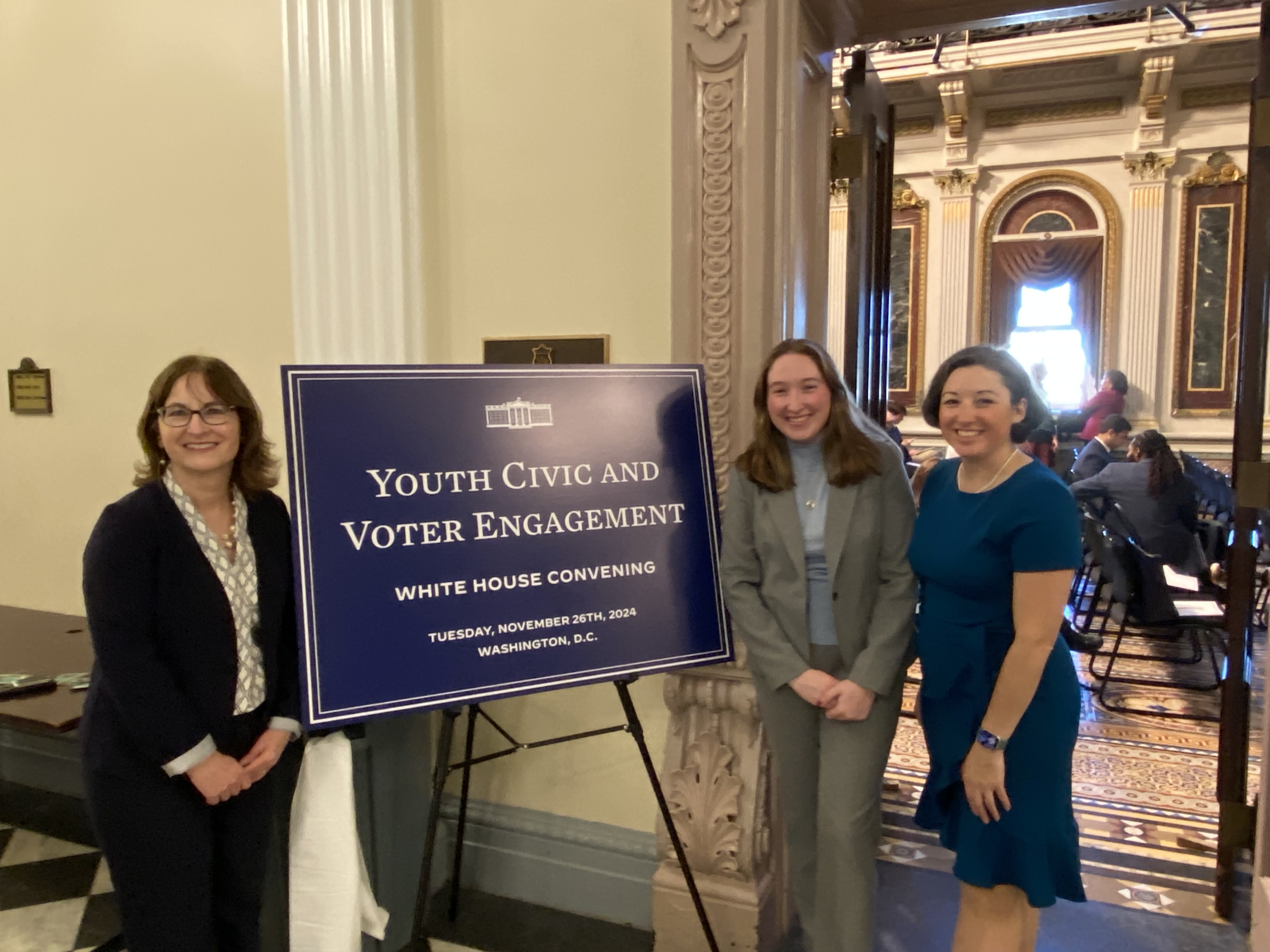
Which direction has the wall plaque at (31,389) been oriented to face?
toward the camera

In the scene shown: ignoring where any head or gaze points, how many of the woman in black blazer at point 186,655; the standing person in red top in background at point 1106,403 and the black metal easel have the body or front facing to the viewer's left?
1

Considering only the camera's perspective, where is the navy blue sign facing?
facing the viewer and to the right of the viewer

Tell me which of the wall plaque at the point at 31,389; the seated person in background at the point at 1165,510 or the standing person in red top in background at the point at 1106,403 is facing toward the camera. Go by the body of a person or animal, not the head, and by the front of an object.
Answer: the wall plaque

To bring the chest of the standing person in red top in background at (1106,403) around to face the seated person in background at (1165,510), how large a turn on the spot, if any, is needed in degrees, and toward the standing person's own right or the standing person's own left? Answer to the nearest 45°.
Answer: approximately 90° to the standing person's own left

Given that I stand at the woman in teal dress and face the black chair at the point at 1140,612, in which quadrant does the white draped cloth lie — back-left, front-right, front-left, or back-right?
back-left

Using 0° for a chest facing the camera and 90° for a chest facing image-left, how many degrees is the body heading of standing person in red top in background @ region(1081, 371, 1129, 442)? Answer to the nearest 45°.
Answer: approximately 90°

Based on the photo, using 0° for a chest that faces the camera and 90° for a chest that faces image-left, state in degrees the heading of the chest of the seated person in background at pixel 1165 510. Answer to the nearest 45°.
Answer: approximately 135°

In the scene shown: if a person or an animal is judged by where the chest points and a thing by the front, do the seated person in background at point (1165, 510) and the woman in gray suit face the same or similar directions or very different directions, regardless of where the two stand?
very different directions

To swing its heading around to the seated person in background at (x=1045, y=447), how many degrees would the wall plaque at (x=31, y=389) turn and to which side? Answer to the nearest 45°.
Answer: approximately 90° to its left

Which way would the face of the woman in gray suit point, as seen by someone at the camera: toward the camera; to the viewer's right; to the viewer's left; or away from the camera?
toward the camera

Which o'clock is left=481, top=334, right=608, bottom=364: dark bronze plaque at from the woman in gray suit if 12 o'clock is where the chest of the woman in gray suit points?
The dark bronze plaque is roughly at 4 o'clock from the woman in gray suit.

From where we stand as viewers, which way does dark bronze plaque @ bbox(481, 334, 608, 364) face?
facing the viewer

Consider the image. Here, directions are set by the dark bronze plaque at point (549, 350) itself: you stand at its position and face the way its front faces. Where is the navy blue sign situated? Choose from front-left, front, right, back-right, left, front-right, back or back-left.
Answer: front

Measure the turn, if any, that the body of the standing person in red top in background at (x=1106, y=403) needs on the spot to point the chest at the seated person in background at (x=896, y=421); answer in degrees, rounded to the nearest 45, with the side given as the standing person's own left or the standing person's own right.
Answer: approximately 45° to the standing person's own left

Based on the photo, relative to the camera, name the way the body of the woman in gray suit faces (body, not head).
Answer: toward the camera

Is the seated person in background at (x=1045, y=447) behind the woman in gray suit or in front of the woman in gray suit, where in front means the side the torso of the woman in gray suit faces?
behind

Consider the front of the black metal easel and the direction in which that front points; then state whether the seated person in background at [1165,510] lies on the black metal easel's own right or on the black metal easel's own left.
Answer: on the black metal easel's own left
